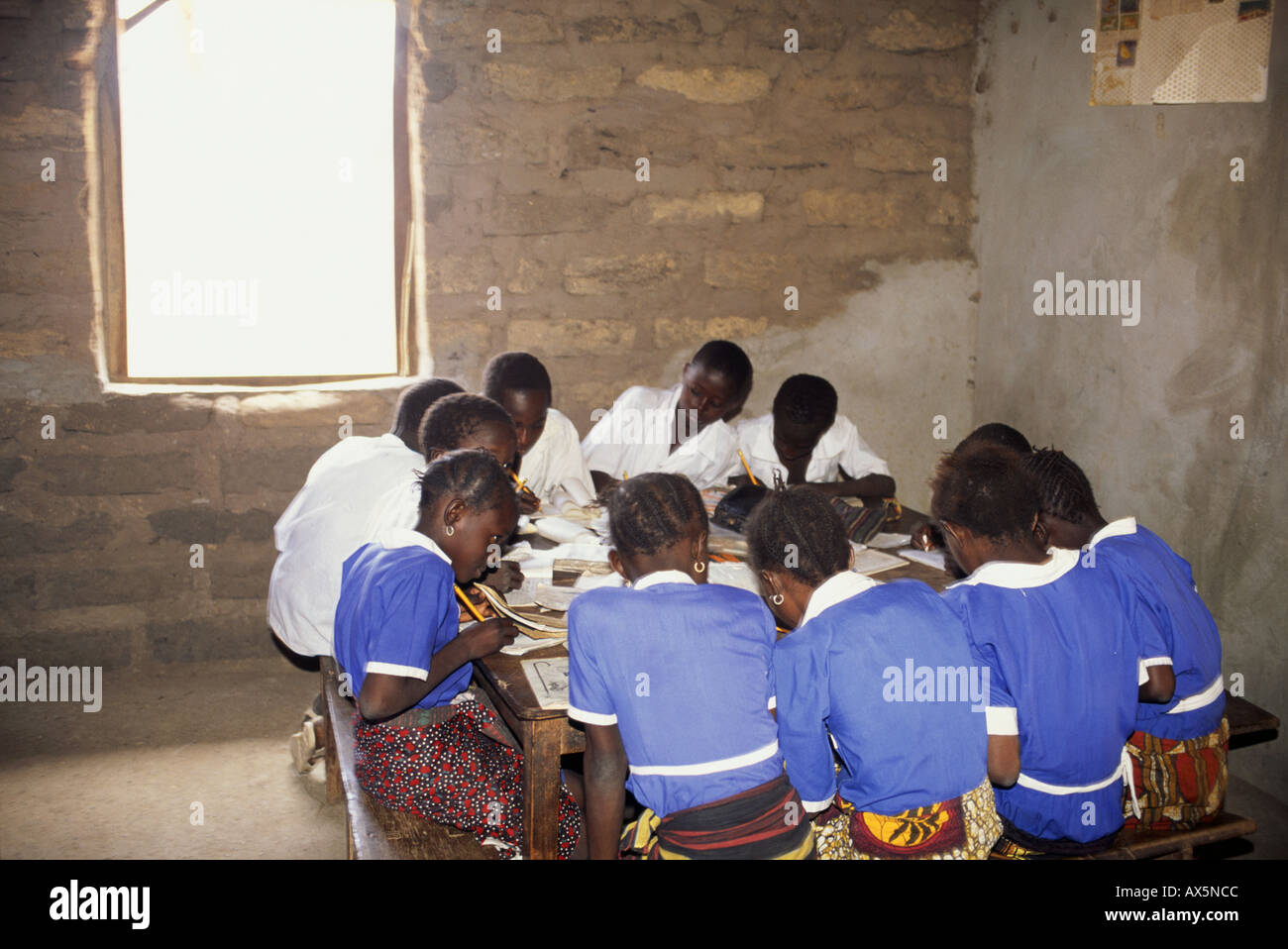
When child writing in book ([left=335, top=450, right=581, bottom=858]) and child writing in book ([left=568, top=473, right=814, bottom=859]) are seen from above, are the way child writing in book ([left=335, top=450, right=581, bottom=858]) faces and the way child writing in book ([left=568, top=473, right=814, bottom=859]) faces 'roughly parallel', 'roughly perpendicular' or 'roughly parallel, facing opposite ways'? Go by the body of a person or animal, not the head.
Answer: roughly perpendicular

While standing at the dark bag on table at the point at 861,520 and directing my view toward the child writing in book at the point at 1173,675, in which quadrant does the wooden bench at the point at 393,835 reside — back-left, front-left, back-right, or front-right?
front-right

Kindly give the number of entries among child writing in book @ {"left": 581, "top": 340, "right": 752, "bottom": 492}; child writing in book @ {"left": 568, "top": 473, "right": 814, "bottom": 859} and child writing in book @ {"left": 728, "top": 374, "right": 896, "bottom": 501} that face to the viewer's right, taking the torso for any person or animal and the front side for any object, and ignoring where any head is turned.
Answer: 0

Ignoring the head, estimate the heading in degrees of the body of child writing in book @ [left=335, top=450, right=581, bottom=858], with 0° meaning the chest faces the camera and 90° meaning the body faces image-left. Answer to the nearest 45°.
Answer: approximately 270°

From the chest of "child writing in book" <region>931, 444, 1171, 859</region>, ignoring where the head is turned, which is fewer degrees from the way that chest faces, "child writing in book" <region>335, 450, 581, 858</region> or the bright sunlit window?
the bright sunlit window

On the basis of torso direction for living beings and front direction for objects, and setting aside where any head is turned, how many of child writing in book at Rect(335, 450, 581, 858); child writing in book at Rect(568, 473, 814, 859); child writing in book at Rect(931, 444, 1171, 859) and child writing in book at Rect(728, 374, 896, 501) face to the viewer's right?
1

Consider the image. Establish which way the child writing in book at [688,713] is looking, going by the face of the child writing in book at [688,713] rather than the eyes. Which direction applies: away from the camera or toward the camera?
away from the camera

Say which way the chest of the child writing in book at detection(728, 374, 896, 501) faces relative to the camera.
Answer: toward the camera

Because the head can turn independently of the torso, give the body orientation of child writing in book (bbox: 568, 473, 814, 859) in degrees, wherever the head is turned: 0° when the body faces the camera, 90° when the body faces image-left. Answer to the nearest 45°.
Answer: approximately 180°

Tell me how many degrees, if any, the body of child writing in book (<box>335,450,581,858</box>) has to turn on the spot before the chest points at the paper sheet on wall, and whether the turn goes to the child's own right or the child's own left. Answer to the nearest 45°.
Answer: approximately 45° to the child's own left

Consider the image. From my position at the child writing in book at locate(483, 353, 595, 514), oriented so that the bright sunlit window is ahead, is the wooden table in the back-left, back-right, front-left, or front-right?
back-left

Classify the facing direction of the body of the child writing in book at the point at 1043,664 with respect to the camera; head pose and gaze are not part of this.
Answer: away from the camera

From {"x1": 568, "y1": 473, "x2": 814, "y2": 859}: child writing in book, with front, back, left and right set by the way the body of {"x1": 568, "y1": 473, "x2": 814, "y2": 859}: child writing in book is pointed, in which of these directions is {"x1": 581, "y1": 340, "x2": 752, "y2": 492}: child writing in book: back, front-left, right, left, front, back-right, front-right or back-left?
front

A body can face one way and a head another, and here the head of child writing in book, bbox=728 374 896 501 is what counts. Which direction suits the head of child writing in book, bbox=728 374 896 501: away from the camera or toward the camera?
toward the camera

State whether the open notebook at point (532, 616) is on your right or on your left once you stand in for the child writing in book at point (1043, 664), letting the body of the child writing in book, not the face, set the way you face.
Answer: on your left
